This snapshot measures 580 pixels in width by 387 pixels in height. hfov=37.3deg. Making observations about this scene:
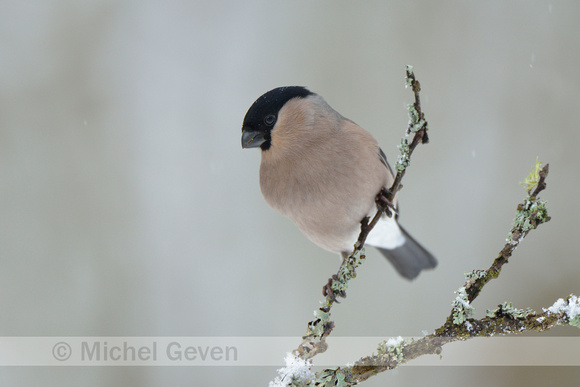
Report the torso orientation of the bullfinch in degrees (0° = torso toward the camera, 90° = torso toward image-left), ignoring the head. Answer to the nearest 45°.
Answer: approximately 45°
